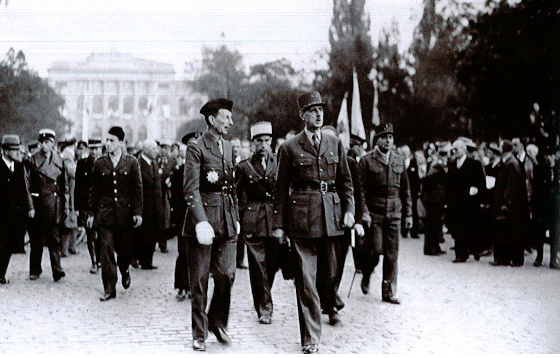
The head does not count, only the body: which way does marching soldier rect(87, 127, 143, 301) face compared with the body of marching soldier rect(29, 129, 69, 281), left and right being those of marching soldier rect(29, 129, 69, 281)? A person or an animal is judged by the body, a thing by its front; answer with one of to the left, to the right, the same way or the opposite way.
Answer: the same way

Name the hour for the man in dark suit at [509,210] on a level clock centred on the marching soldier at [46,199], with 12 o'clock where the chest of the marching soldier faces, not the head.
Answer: The man in dark suit is roughly at 9 o'clock from the marching soldier.

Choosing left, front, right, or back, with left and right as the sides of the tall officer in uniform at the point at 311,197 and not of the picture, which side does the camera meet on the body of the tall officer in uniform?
front

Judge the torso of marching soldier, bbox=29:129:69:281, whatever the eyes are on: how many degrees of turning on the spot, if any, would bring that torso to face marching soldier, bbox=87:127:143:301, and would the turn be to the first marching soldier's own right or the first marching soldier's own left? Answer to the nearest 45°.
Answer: approximately 45° to the first marching soldier's own left

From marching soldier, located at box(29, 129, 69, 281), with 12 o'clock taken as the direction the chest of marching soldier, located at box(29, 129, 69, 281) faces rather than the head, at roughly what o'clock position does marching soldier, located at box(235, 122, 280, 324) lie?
marching soldier, located at box(235, 122, 280, 324) is roughly at 11 o'clock from marching soldier, located at box(29, 129, 69, 281).

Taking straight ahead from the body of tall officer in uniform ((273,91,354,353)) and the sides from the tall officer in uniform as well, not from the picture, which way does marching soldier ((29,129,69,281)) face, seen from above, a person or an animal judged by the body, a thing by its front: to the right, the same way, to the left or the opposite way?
the same way

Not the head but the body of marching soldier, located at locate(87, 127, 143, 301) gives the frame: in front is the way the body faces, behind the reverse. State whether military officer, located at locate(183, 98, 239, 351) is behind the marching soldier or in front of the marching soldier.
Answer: in front

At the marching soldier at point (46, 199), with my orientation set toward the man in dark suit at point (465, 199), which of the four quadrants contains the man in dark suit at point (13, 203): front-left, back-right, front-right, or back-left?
back-right

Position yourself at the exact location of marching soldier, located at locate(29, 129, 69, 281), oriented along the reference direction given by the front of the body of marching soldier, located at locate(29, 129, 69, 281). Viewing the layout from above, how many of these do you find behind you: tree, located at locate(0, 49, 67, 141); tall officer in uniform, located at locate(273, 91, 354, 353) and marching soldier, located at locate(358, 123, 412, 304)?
1

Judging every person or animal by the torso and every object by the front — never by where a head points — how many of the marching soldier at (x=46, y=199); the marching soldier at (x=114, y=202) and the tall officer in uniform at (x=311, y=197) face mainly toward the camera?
3

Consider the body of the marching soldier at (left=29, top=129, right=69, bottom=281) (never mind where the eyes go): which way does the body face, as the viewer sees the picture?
toward the camera

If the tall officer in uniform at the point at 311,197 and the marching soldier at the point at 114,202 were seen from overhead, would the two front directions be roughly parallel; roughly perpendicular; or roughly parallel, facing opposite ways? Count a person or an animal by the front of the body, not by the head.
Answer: roughly parallel

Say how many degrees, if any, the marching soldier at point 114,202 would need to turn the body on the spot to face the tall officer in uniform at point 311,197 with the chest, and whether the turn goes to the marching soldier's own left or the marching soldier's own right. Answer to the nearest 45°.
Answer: approximately 45° to the marching soldier's own left

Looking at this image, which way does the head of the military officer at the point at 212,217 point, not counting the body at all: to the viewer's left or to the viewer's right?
to the viewer's right
